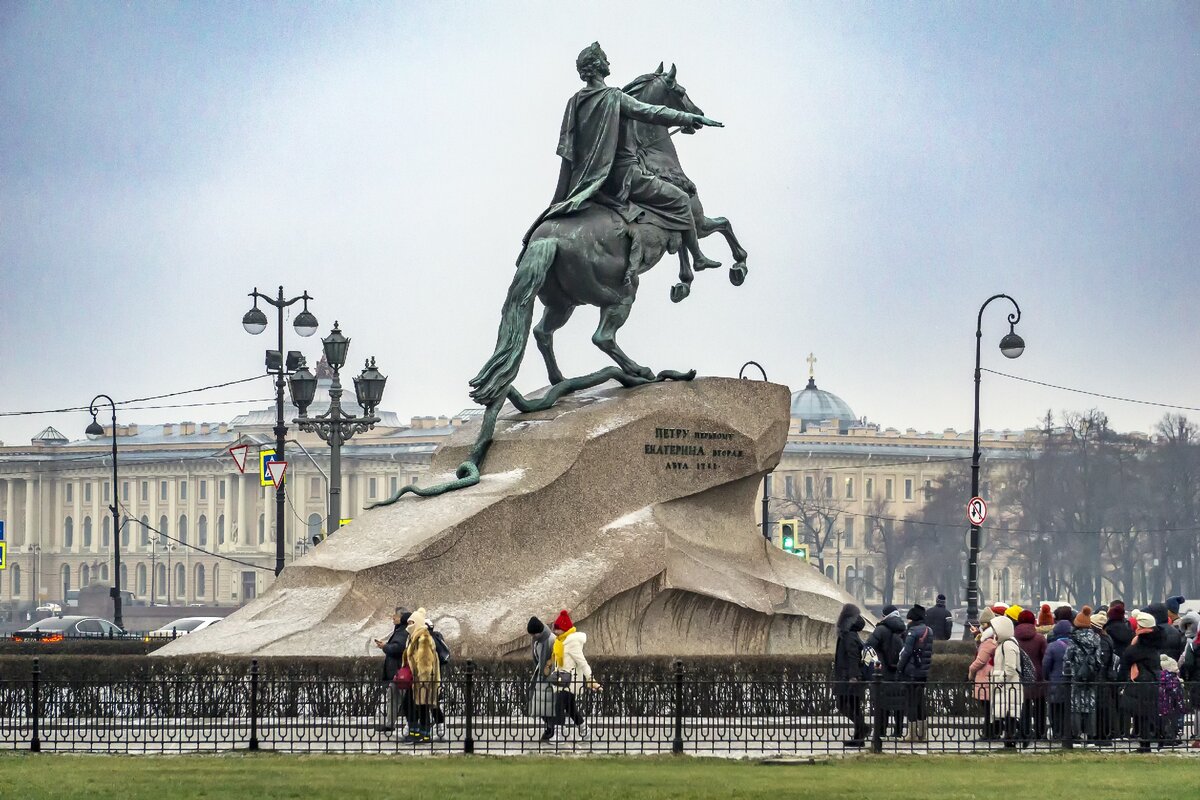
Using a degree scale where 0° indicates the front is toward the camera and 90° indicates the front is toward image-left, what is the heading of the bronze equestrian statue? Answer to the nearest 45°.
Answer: approximately 225°

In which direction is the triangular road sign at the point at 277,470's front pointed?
toward the camera

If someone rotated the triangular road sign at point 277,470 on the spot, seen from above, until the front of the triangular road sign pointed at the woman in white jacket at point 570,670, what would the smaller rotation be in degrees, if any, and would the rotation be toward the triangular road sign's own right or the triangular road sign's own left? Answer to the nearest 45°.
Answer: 0° — it already faces them

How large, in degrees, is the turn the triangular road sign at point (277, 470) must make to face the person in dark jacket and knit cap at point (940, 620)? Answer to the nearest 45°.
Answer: approximately 45° to its left

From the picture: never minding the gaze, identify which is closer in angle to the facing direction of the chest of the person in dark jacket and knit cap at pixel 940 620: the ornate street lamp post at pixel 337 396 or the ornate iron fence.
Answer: the ornate street lamp post

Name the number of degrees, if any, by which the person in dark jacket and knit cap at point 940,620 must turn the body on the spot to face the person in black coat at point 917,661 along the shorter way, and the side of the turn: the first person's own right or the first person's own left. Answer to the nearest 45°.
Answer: approximately 180°

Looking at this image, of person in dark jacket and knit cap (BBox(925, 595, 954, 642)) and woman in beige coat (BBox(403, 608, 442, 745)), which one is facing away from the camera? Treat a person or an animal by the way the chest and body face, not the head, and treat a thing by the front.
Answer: the person in dark jacket and knit cap

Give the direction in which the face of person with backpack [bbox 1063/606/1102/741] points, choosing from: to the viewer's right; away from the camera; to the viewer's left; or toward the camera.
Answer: away from the camera

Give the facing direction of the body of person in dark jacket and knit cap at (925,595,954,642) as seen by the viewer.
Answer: away from the camera
